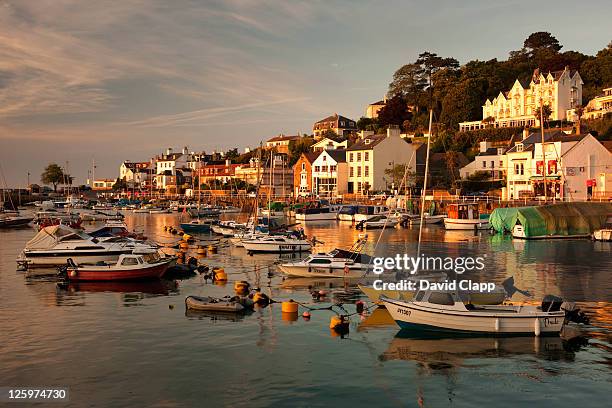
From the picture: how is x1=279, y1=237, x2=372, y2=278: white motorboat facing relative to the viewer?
to the viewer's left

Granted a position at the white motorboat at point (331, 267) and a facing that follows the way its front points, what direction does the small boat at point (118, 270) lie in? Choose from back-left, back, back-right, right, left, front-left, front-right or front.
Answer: front

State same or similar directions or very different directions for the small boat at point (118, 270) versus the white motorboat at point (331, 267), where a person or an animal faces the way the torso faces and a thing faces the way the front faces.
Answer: very different directions

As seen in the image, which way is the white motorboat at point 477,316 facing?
to the viewer's left

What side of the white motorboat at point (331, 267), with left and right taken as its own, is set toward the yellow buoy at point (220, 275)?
front

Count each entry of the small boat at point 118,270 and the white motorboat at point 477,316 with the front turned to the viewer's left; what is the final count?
1

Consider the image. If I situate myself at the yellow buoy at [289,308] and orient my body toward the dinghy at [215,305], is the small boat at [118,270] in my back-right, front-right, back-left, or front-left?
front-right

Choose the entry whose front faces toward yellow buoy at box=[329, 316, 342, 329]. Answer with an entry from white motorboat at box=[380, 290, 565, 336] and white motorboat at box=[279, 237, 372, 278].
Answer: white motorboat at box=[380, 290, 565, 336]

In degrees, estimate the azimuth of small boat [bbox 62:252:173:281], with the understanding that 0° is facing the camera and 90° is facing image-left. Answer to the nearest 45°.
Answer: approximately 270°

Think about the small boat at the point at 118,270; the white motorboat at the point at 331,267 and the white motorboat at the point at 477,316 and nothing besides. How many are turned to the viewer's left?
2

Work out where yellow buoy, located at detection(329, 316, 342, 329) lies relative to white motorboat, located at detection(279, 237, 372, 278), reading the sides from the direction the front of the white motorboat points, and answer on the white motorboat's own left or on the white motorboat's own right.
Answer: on the white motorboat's own left

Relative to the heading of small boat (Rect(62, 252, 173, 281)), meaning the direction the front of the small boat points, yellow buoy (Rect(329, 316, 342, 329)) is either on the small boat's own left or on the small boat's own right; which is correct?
on the small boat's own right

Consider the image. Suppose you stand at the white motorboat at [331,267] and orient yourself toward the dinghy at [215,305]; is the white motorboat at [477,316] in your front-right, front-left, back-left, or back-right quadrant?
front-left

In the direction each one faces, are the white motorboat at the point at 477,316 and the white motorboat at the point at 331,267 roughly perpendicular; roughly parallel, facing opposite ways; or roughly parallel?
roughly parallel

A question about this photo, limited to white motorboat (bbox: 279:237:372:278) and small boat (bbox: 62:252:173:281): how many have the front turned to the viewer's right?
1

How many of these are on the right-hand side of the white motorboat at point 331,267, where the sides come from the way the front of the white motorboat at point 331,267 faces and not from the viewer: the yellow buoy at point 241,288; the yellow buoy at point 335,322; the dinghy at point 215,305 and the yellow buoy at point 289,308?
0
